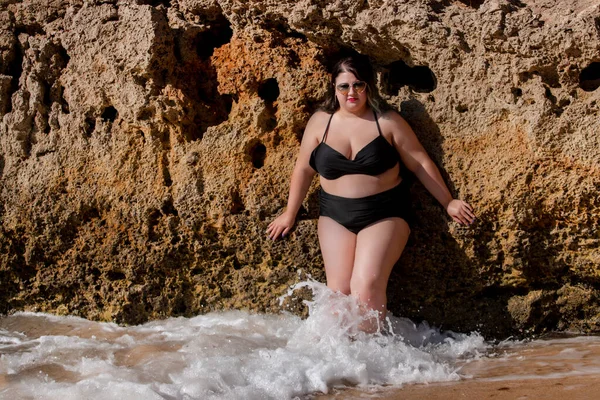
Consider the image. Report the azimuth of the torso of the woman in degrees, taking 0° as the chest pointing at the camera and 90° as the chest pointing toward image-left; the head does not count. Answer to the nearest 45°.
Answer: approximately 0°
